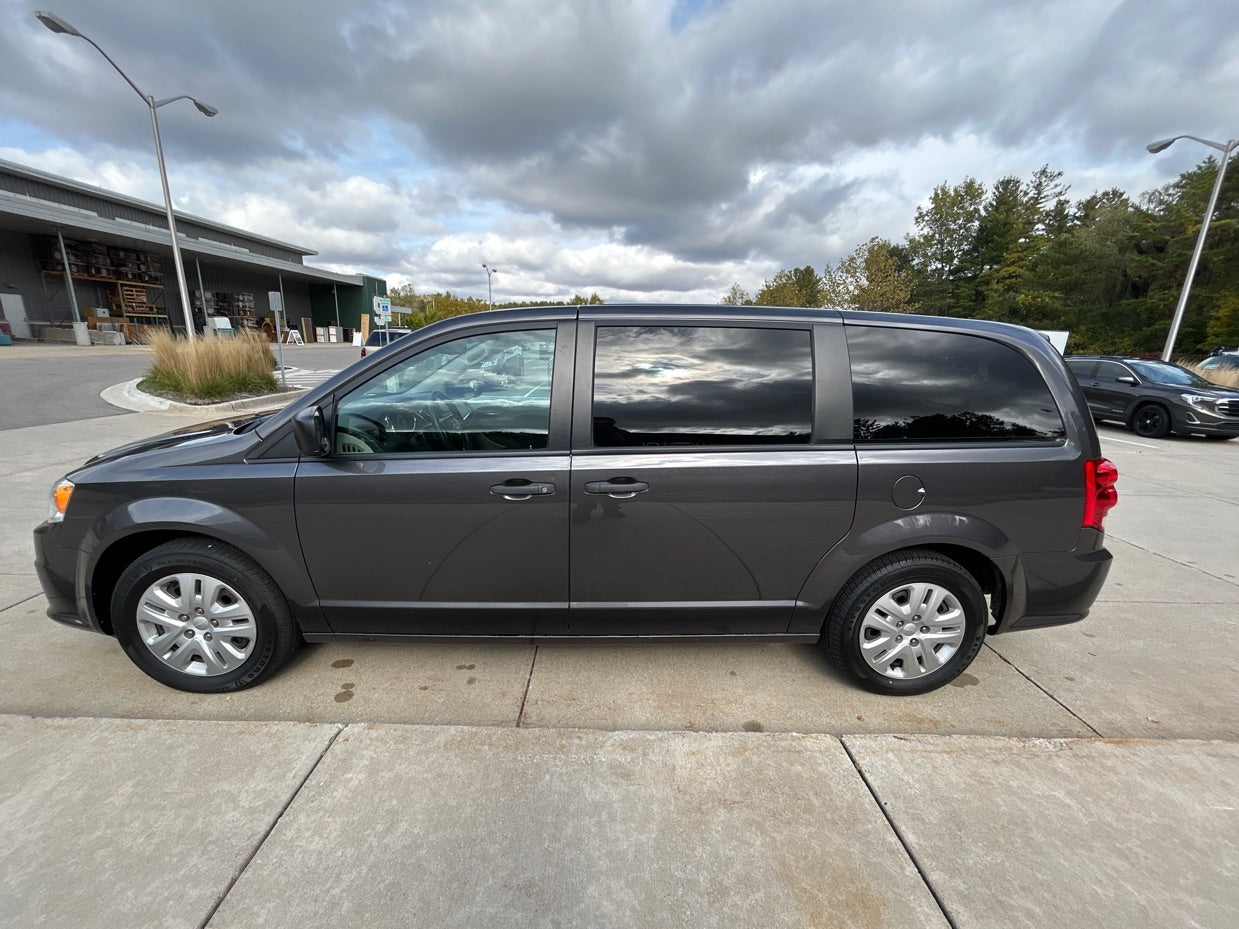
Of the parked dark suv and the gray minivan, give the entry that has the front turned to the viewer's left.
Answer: the gray minivan

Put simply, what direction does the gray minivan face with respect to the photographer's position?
facing to the left of the viewer

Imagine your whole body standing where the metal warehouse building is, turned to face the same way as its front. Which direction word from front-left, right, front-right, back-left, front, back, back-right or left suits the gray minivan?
front-right

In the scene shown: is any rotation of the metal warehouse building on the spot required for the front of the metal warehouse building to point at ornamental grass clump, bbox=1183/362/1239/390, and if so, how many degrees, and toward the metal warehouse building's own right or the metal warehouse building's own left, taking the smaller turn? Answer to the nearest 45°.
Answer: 0° — it already faces it

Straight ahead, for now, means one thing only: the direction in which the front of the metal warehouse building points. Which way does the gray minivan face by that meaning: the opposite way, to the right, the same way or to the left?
the opposite way

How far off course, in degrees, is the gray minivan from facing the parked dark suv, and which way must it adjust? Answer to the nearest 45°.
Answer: approximately 135° to its right

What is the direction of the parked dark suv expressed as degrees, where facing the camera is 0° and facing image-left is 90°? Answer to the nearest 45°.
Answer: approximately 315°

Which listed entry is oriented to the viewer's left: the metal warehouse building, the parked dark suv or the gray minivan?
the gray minivan

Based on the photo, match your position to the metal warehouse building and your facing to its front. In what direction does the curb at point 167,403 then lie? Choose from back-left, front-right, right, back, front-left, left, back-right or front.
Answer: front-right

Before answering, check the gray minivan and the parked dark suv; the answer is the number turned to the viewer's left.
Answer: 1

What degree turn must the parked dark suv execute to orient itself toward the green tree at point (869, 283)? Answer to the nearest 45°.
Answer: approximately 180°

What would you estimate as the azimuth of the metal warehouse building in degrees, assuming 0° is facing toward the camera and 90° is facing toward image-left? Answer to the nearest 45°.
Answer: approximately 315°
